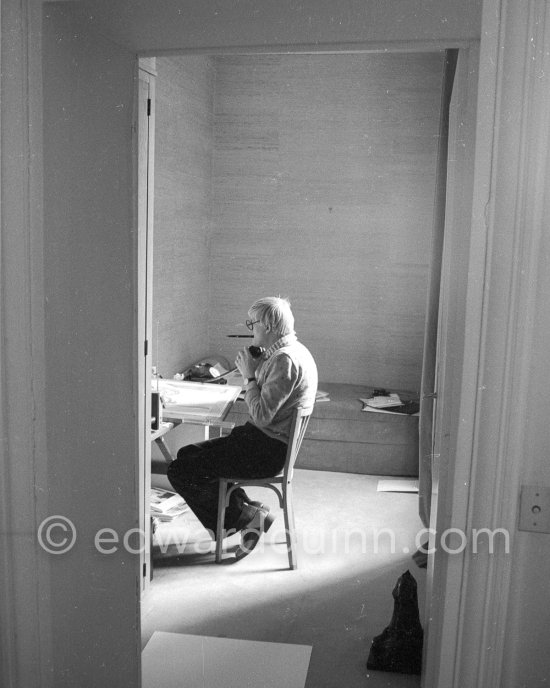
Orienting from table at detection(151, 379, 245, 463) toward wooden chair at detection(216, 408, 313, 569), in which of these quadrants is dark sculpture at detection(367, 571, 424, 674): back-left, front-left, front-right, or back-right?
front-right

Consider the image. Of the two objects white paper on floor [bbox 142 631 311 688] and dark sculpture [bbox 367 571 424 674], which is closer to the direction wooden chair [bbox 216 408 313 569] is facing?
the white paper on floor

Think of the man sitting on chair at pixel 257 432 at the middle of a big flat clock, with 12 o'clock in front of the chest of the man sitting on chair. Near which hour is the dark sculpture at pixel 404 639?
The dark sculpture is roughly at 8 o'clock from the man sitting on chair.

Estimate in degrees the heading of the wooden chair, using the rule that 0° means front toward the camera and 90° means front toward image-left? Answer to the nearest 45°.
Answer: approximately 90°

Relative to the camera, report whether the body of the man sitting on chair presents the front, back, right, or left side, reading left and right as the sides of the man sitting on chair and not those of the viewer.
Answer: left

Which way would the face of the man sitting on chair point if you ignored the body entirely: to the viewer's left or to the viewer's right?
to the viewer's left

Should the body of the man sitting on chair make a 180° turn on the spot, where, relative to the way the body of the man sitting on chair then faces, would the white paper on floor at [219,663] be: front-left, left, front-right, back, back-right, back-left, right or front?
right

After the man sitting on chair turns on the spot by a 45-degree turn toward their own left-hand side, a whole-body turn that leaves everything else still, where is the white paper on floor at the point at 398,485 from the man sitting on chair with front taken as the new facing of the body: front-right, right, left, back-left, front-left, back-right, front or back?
back
